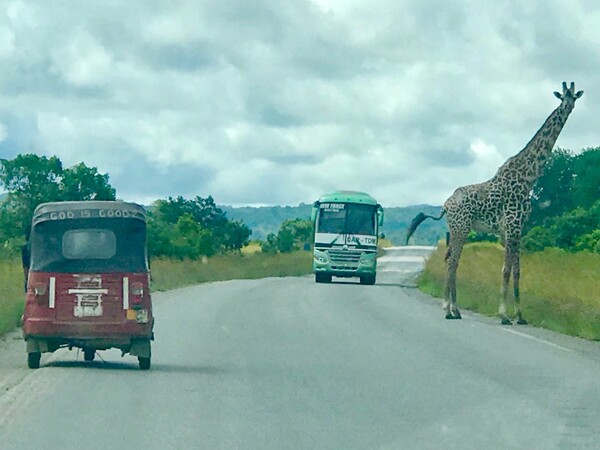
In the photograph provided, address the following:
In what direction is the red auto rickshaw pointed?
away from the camera

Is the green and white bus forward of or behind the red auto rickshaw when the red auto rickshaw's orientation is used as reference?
forward

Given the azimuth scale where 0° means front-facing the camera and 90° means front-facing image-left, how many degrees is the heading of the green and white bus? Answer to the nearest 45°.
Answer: approximately 0°

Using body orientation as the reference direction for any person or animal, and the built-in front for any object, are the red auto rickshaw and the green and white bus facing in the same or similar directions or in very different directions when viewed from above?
very different directions

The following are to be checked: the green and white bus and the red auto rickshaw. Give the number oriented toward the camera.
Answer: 1

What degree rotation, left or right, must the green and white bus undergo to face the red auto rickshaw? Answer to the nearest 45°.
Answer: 0° — it already faces it
